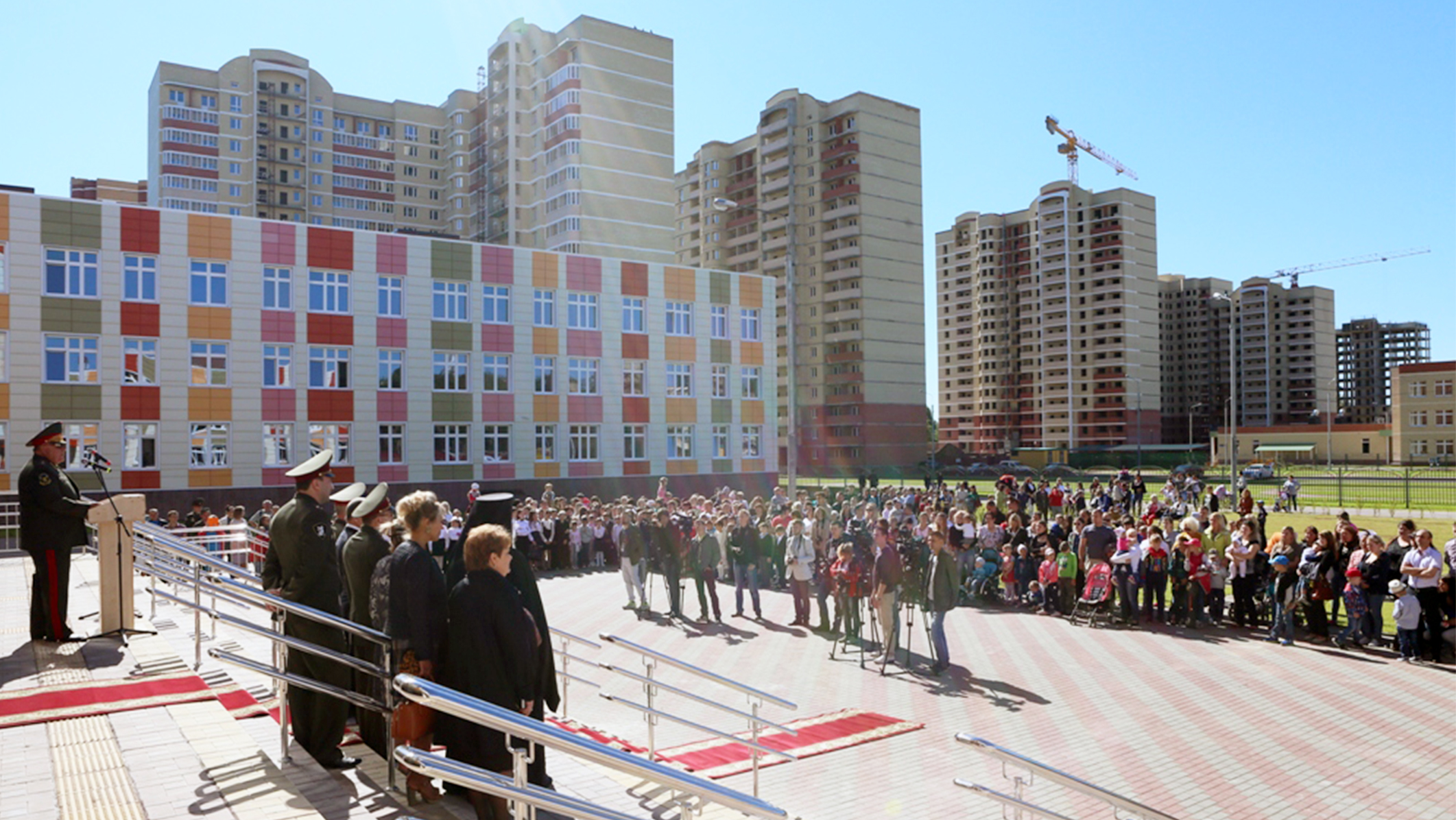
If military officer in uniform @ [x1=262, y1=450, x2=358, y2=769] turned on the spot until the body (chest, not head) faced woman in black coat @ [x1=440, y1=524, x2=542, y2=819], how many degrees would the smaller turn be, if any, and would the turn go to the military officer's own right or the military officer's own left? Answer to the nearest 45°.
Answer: approximately 90° to the military officer's own right

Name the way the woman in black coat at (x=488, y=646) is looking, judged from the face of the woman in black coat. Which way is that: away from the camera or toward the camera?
away from the camera

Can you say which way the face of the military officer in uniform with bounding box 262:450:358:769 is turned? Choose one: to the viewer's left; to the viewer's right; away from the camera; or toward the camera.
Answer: to the viewer's right

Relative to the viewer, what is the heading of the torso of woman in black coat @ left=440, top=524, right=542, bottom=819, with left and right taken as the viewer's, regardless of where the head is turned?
facing away from the viewer and to the right of the viewer

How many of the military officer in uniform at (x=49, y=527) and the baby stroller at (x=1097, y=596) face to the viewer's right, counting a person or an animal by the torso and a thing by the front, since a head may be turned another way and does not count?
1

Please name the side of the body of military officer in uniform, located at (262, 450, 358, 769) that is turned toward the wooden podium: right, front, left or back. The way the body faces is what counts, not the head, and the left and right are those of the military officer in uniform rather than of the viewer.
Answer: left

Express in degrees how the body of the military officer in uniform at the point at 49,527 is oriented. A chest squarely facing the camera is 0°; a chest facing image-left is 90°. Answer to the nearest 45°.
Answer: approximately 270°

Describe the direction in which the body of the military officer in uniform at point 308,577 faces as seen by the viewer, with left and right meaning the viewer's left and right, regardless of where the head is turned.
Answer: facing away from the viewer and to the right of the viewer

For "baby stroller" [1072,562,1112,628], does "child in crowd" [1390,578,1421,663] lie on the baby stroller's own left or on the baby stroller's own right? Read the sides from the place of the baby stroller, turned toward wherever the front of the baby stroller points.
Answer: on the baby stroller's own left

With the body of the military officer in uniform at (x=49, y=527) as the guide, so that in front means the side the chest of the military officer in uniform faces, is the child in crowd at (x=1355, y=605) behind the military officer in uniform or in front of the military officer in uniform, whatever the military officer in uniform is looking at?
in front
